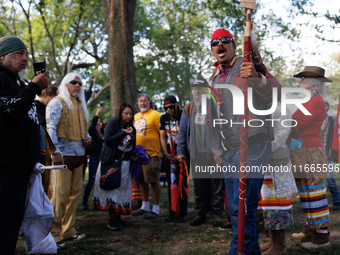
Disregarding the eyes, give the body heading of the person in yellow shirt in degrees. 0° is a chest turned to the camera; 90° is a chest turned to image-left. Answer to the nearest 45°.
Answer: approximately 45°
